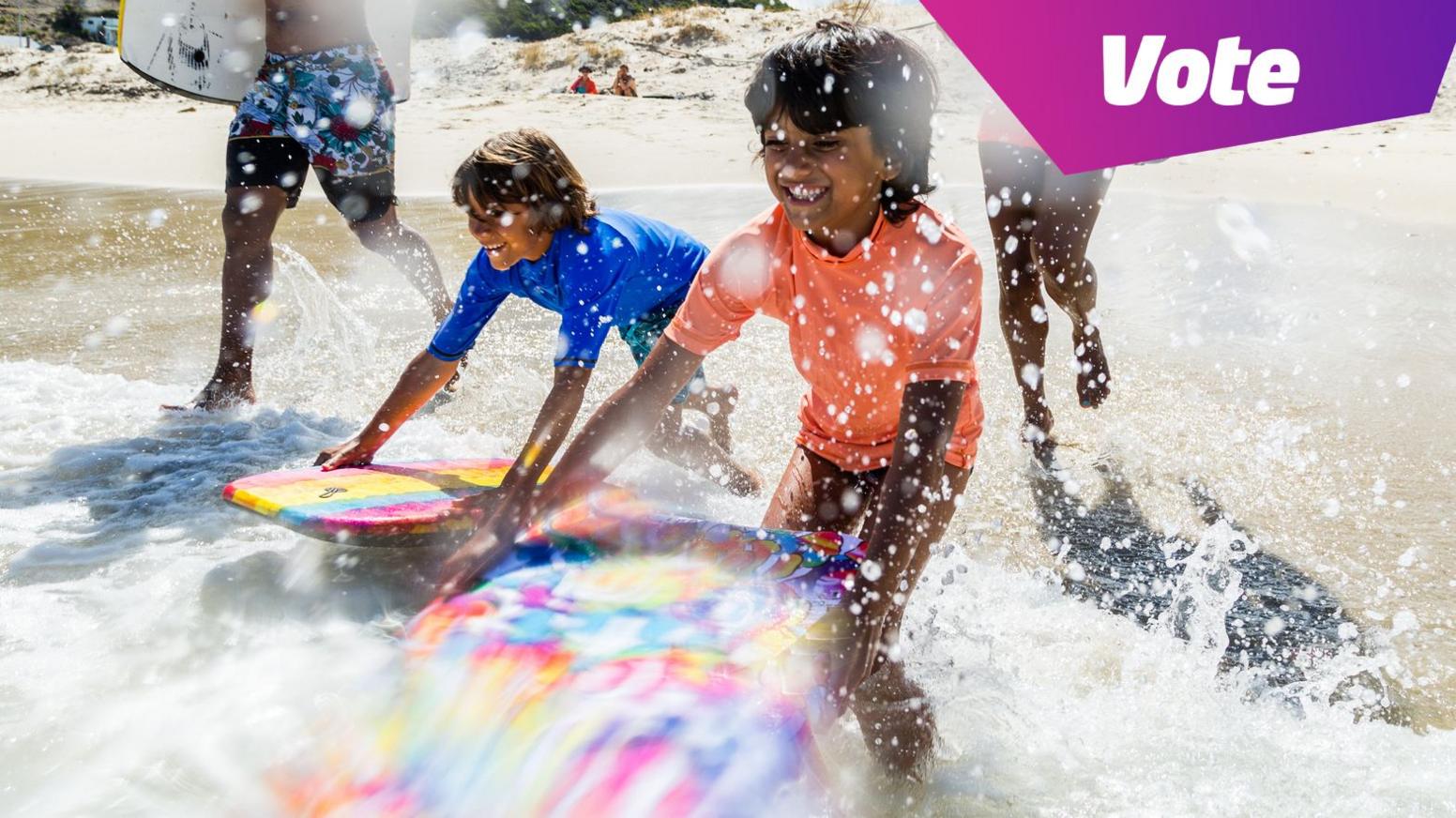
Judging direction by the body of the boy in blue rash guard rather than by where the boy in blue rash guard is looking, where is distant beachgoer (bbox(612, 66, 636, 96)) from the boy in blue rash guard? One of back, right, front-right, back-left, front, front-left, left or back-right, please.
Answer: back-right

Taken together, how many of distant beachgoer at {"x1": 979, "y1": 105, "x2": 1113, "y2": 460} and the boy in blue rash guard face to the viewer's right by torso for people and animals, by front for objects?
0

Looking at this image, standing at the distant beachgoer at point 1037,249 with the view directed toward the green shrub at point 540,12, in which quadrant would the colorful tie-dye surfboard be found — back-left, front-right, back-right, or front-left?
back-left

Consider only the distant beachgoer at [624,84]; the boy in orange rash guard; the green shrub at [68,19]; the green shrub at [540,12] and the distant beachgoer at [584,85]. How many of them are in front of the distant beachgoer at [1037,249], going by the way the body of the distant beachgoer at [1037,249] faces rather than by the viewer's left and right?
1

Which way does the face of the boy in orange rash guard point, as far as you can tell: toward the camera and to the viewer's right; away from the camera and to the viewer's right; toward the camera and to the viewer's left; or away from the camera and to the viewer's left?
toward the camera and to the viewer's left

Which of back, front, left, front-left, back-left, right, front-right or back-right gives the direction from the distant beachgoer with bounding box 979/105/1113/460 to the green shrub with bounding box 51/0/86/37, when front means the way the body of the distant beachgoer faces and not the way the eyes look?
back-right

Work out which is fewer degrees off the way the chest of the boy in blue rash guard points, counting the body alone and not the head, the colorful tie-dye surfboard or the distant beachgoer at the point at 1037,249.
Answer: the colorful tie-dye surfboard

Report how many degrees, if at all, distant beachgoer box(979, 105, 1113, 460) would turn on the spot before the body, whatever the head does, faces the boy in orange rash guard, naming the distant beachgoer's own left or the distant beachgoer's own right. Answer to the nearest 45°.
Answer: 0° — they already face them

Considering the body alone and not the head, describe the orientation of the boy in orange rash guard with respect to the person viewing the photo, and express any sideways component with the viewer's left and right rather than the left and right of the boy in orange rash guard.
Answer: facing the viewer and to the left of the viewer

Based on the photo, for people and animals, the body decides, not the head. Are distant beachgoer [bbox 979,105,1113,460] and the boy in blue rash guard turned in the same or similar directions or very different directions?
same or similar directions

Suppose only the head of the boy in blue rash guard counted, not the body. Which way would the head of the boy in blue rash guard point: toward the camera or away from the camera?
toward the camera

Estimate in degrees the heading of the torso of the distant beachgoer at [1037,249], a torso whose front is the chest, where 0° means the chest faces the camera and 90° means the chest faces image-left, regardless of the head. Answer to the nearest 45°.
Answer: approximately 0°

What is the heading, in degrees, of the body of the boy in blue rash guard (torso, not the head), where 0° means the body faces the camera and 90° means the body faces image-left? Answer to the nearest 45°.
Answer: approximately 45°

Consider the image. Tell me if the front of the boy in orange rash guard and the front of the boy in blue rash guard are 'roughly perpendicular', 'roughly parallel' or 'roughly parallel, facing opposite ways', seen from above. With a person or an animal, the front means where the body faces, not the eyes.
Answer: roughly parallel
